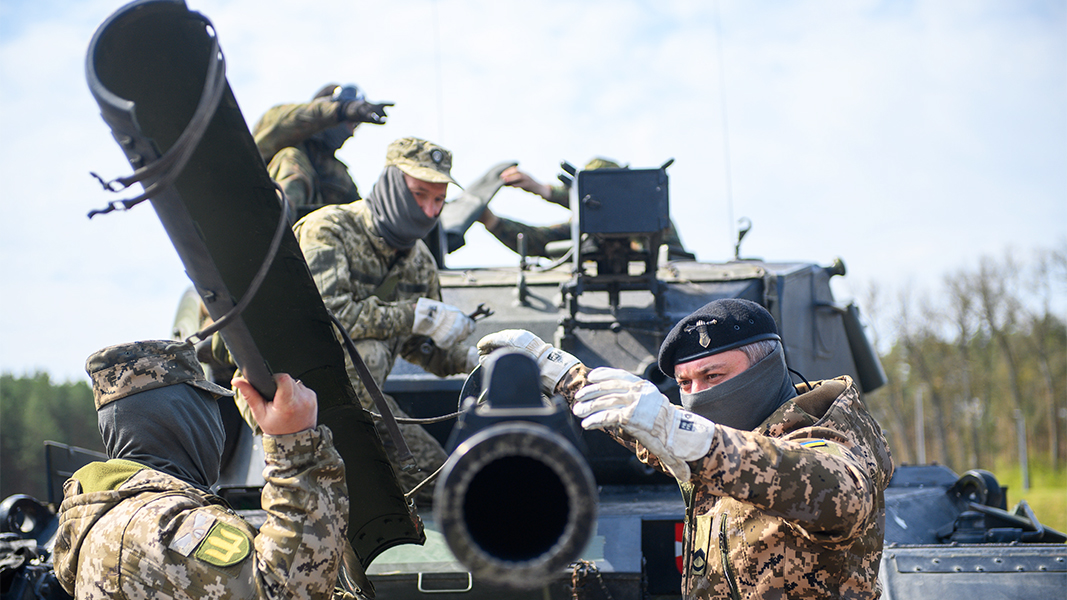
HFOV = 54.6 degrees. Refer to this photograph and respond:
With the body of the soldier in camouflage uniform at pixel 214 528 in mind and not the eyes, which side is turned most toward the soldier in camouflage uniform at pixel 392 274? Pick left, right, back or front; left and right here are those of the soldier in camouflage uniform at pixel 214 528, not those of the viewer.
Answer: front

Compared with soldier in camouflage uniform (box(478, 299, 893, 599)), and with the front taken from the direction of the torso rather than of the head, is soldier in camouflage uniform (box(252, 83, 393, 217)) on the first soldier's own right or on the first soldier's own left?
on the first soldier's own right

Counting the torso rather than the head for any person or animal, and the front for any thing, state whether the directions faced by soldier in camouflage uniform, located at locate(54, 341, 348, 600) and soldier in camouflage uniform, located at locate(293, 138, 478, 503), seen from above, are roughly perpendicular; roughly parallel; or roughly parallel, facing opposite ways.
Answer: roughly perpendicular

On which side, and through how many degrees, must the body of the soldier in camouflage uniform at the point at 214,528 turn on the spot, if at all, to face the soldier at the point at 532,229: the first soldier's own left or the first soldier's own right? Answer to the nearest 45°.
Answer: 0° — they already face them

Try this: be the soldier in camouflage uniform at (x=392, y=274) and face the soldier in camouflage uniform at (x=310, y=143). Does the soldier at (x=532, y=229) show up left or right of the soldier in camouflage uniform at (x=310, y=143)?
right

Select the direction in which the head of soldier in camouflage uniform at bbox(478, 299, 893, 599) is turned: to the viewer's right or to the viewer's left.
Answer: to the viewer's left

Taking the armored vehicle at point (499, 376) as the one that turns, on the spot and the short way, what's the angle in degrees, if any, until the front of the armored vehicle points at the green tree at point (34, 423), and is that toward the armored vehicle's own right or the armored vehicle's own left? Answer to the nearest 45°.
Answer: approximately 135° to the armored vehicle's own right

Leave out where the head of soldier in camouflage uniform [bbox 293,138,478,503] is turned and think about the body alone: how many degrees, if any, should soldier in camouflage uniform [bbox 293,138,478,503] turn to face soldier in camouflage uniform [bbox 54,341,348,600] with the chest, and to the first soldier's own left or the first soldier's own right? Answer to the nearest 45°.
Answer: approximately 45° to the first soldier's own right

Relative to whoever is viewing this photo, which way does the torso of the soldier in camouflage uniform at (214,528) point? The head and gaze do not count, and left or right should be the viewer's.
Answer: facing away from the viewer and to the right of the viewer
